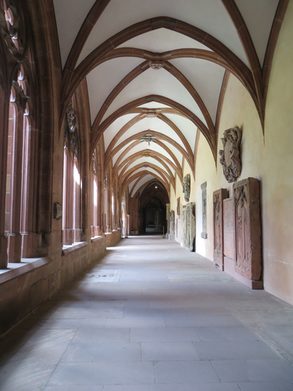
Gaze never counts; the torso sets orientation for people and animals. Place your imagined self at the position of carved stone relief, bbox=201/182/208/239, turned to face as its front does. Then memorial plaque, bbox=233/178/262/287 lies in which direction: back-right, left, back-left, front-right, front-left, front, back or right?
left

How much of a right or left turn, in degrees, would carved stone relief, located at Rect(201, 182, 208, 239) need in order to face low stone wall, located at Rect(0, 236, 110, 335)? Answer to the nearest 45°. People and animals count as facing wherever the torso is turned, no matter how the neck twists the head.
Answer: approximately 90° to its left

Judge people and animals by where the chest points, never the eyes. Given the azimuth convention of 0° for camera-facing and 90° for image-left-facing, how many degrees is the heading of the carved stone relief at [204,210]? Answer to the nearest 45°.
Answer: approximately 90°

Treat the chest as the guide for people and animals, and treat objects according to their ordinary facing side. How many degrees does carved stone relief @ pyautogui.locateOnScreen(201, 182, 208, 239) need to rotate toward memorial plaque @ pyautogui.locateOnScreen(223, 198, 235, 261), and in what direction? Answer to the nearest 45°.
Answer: approximately 90° to its left

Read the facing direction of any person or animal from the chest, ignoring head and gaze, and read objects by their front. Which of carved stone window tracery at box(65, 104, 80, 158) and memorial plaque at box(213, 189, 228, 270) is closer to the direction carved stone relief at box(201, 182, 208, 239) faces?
the carved stone window tracery

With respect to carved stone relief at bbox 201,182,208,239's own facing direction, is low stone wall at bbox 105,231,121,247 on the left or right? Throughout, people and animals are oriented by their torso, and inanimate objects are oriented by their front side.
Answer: on its right

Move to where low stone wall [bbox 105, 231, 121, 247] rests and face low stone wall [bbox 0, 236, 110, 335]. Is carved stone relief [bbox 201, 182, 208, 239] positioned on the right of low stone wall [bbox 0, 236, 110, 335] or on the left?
left

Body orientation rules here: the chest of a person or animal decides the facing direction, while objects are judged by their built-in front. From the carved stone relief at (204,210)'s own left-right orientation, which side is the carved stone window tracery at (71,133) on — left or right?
on its left

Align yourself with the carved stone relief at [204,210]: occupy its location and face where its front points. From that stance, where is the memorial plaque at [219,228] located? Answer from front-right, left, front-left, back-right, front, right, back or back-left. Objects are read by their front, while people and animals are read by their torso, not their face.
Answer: left

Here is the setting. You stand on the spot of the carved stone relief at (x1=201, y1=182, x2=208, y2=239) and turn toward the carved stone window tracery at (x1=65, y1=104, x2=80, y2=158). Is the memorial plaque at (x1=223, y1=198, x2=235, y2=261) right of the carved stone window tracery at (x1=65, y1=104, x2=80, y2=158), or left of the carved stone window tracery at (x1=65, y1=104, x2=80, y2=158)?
left

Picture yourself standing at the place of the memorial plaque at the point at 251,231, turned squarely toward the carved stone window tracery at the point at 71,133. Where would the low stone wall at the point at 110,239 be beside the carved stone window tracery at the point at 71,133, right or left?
right
